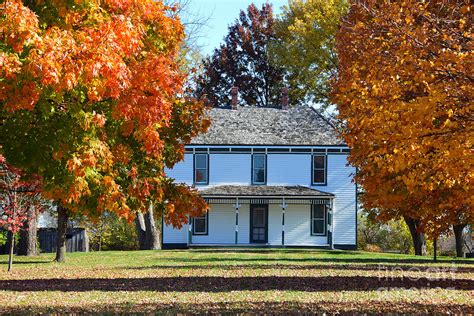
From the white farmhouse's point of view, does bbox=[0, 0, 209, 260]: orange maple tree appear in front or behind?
in front

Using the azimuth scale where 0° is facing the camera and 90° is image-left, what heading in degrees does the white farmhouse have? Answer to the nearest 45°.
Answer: approximately 0°

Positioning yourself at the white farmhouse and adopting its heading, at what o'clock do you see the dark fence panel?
The dark fence panel is roughly at 3 o'clock from the white farmhouse.

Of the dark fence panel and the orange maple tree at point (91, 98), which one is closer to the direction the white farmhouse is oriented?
the orange maple tree
